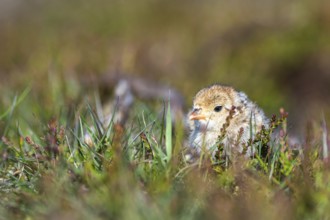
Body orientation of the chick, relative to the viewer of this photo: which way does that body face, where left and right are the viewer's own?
facing the viewer and to the left of the viewer
